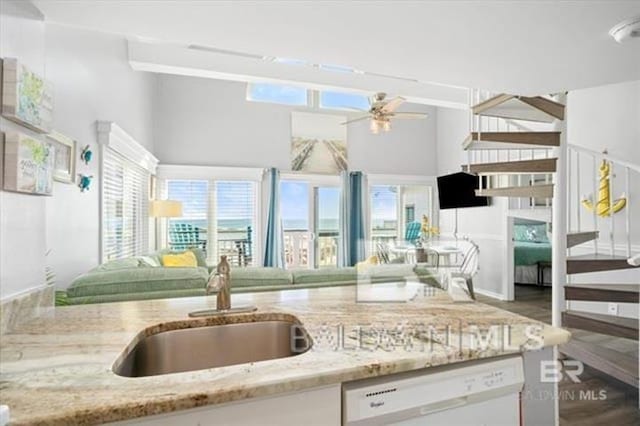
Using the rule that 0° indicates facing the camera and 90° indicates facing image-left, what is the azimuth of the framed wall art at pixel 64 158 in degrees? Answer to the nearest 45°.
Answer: approximately 315°

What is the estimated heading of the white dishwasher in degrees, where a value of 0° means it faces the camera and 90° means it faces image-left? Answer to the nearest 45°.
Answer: approximately 315°

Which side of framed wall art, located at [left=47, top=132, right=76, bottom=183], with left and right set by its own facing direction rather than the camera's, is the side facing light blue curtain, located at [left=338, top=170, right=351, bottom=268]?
left

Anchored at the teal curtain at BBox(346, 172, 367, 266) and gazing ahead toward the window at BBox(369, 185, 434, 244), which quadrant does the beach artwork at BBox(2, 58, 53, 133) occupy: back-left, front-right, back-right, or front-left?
back-right

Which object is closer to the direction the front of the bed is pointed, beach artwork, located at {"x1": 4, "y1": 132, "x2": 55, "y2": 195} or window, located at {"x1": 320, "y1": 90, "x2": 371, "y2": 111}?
the beach artwork

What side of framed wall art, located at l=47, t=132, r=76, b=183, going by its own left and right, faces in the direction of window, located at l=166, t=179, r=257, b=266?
left

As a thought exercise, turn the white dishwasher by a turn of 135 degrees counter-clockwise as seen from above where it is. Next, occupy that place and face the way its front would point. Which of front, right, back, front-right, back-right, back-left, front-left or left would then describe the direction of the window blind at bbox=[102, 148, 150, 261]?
front-left

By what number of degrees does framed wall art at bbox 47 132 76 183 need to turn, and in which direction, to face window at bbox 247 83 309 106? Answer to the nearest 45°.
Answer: approximately 90° to its left
